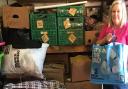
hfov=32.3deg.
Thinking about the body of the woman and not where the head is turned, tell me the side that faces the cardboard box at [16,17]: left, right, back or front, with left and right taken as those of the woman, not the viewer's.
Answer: right

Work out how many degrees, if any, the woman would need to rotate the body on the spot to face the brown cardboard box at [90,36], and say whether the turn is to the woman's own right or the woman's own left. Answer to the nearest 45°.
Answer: approximately 135° to the woman's own right

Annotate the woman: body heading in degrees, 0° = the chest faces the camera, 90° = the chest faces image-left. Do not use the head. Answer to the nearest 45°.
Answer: approximately 0°

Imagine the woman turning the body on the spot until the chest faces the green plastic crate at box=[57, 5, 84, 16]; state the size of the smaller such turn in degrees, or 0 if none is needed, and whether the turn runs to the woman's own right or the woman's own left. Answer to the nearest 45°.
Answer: approximately 135° to the woman's own right

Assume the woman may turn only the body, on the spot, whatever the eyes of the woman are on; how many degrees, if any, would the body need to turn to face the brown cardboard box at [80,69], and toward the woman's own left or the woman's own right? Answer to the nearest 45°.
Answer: approximately 135° to the woman's own right

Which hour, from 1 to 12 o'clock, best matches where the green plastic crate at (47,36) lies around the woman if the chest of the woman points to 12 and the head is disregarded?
The green plastic crate is roughly at 4 o'clock from the woman.

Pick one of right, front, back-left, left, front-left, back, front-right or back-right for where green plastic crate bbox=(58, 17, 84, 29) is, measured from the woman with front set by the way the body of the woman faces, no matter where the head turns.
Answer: back-right

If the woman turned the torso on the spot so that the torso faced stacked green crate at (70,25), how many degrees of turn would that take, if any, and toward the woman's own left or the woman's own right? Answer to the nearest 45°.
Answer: approximately 135° to the woman's own right

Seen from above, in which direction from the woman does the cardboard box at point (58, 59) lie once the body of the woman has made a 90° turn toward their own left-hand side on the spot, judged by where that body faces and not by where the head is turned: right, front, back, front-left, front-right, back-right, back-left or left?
back-left
